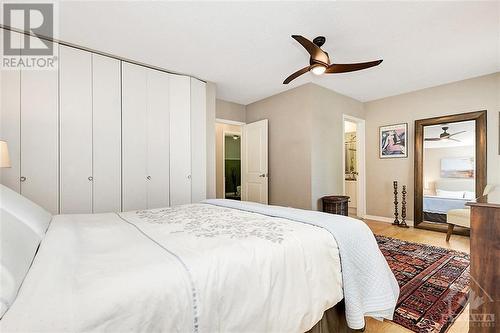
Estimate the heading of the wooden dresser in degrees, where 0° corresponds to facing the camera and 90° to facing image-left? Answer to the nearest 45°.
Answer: approximately 90°

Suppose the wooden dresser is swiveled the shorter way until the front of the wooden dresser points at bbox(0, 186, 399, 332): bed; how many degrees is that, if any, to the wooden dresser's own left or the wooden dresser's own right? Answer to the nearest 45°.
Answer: approximately 45° to the wooden dresser's own left

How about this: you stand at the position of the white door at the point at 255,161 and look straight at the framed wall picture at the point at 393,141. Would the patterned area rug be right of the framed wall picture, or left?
right
